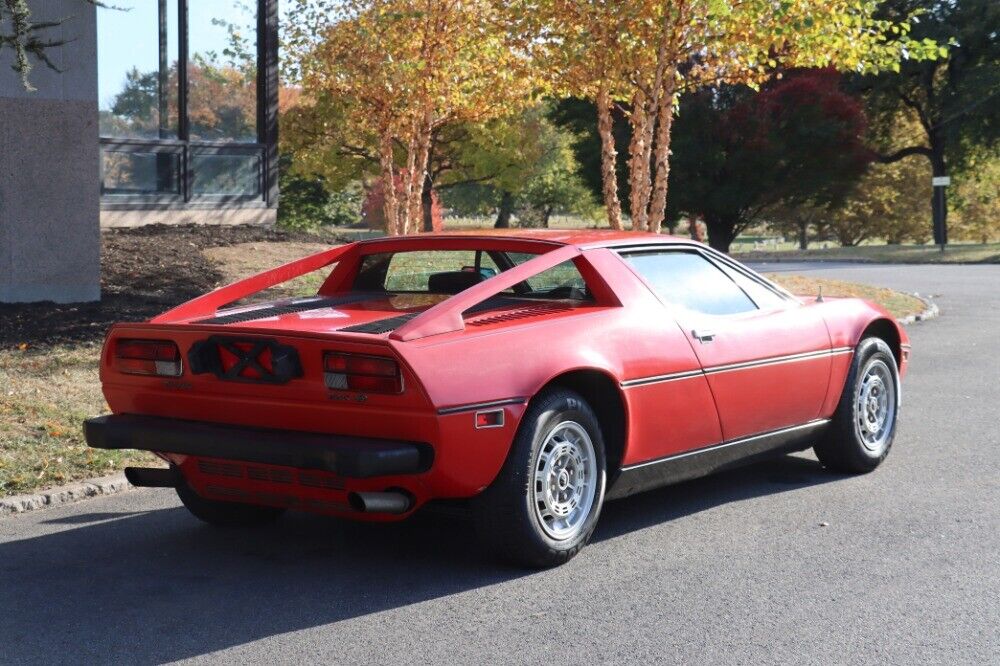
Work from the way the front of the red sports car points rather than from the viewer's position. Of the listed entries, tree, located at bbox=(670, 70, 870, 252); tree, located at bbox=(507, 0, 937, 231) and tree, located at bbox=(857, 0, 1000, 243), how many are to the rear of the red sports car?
0

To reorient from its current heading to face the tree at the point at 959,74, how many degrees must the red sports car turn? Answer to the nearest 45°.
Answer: approximately 45° to its left

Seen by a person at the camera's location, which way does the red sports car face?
facing away from the viewer and to the right of the viewer

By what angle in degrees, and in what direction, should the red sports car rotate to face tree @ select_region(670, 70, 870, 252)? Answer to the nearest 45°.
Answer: approximately 45° to its left

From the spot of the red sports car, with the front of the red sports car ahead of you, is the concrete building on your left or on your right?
on your left

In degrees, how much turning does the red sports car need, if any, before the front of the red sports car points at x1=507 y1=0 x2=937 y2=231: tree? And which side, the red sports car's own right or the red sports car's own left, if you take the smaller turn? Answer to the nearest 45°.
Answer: approximately 45° to the red sports car's own left

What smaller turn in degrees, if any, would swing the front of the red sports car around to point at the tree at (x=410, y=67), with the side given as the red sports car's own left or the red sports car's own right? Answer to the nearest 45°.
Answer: approximately 45° to the red sports car's own left
